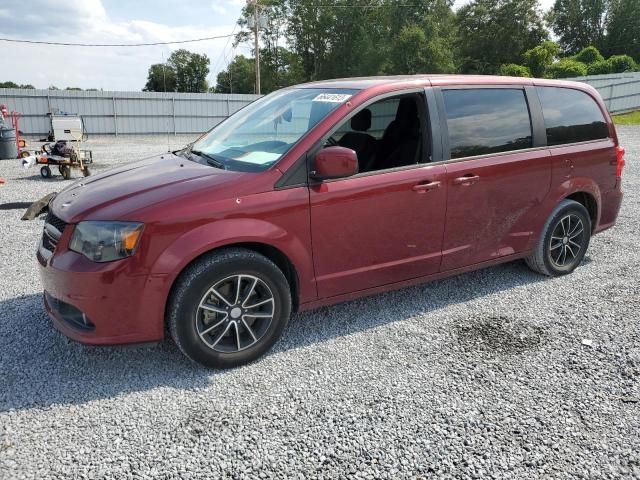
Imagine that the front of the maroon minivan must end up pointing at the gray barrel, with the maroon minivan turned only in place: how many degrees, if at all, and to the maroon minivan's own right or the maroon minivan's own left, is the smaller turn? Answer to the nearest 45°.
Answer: approximately 90° to the maroon minivan's own right

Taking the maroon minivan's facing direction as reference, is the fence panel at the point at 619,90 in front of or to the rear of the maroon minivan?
to the rear

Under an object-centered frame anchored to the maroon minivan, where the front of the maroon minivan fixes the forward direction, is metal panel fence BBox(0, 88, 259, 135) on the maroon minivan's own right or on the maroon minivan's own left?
on the maroon minivan's own right

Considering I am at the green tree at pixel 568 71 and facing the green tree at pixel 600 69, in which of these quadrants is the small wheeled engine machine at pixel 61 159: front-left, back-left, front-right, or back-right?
back-right

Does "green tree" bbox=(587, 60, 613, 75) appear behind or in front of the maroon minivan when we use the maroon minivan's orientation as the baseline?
behind

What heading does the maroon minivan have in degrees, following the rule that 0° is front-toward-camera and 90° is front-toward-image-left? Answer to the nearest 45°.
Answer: approximately 45°

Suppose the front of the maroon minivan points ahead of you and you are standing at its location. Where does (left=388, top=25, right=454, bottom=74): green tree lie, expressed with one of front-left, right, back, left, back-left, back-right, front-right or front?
back-right

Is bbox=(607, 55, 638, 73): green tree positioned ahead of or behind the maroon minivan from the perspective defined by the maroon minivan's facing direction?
behind

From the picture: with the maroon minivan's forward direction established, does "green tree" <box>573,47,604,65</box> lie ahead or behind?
behind
